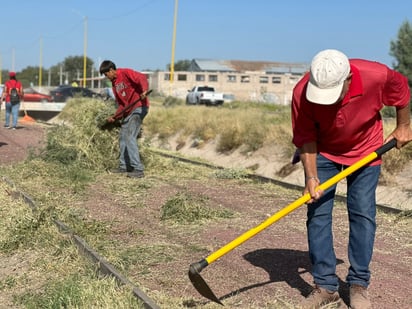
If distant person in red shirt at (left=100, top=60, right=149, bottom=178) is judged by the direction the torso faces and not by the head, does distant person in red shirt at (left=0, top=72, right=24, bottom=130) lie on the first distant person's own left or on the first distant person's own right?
on the first distant person's own right

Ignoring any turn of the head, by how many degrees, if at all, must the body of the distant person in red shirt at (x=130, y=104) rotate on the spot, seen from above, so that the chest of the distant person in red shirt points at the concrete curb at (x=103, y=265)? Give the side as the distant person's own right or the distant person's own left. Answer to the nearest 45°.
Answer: approximately 45° to the distant person's own left

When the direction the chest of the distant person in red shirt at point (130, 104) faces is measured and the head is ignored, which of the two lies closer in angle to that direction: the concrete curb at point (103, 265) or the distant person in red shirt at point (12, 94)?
the concrete curb

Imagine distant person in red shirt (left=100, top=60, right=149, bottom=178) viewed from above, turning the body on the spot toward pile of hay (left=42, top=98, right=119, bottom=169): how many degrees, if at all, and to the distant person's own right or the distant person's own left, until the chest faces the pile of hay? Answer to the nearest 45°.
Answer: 0° — they already face it

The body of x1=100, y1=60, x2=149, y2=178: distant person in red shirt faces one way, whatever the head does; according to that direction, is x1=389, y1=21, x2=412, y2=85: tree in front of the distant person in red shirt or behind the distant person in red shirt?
behind

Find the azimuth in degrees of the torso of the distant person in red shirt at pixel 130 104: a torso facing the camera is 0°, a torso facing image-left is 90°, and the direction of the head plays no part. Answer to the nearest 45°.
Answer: approximately 45°
